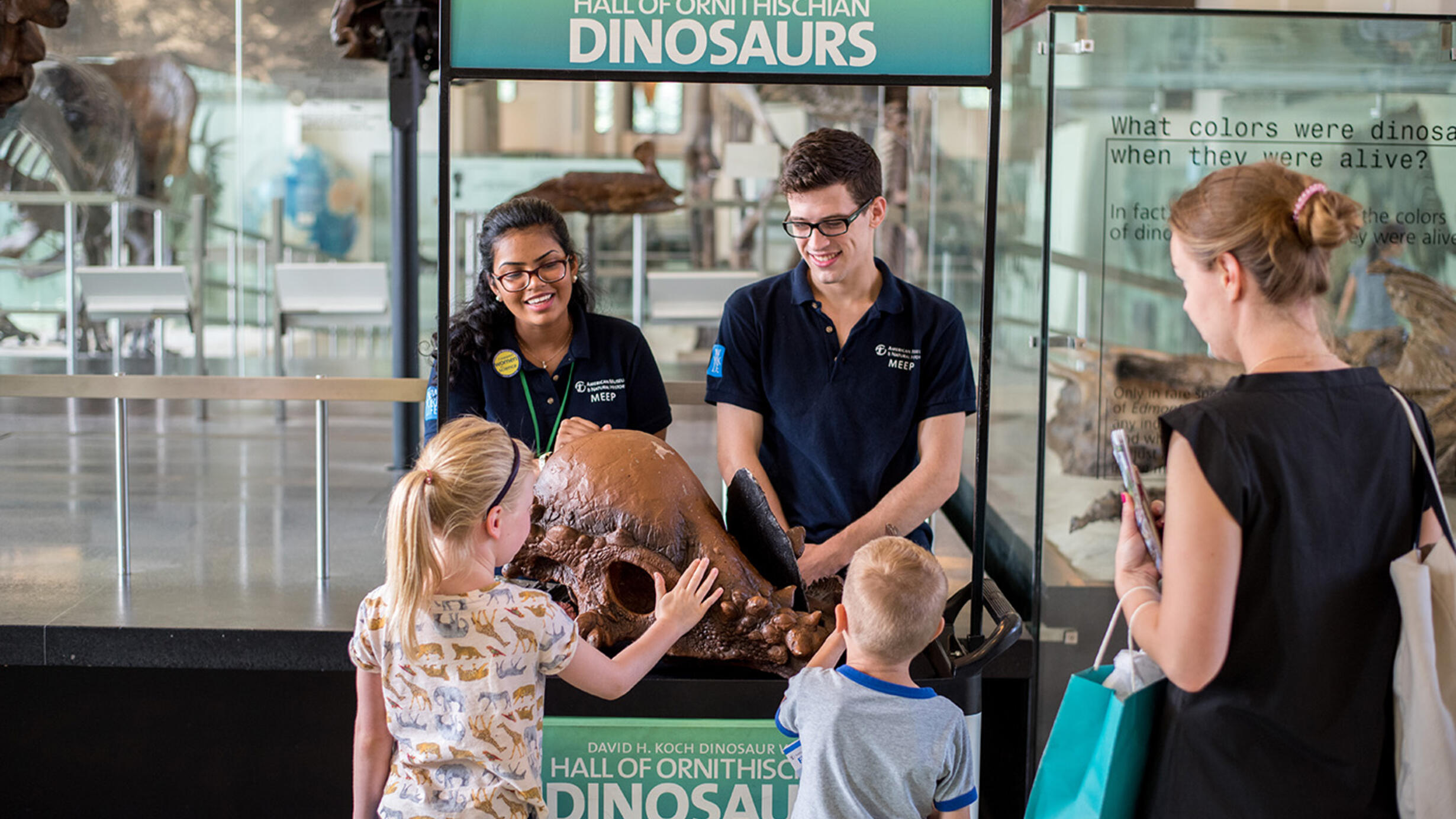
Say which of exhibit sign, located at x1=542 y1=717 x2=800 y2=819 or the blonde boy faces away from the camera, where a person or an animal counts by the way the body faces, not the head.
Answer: the blonde boy

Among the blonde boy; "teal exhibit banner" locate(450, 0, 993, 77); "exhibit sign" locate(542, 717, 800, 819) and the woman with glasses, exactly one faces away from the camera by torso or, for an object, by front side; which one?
the blonde boy

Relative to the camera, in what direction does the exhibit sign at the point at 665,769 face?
facing the viewer

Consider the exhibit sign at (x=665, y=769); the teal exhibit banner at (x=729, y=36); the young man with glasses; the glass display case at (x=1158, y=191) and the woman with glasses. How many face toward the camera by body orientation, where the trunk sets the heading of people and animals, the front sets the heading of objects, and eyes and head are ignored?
5

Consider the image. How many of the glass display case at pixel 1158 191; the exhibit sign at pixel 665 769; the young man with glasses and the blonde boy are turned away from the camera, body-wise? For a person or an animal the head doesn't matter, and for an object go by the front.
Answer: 1

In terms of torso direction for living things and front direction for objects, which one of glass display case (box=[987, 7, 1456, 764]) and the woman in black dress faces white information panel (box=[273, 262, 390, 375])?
the woman in black dress

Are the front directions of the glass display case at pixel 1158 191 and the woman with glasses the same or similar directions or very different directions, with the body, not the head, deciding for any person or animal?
same or similar directions

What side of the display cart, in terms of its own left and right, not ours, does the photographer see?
front

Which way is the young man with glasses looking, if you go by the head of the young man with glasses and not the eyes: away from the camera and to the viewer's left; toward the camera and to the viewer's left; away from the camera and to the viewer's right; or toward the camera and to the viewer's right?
toward the camera and to the viewer's left

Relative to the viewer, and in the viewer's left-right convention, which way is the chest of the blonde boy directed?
facing away from the viewer

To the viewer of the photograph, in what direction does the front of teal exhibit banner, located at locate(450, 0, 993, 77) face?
facing the viewer

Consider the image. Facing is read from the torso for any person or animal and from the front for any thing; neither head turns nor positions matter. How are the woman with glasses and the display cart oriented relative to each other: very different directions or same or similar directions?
same or similar directions

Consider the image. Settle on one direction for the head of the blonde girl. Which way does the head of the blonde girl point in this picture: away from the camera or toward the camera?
away from the camera

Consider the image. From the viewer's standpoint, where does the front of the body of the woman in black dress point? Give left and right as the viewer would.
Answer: facing away from the viewer and to the left of the viewer
